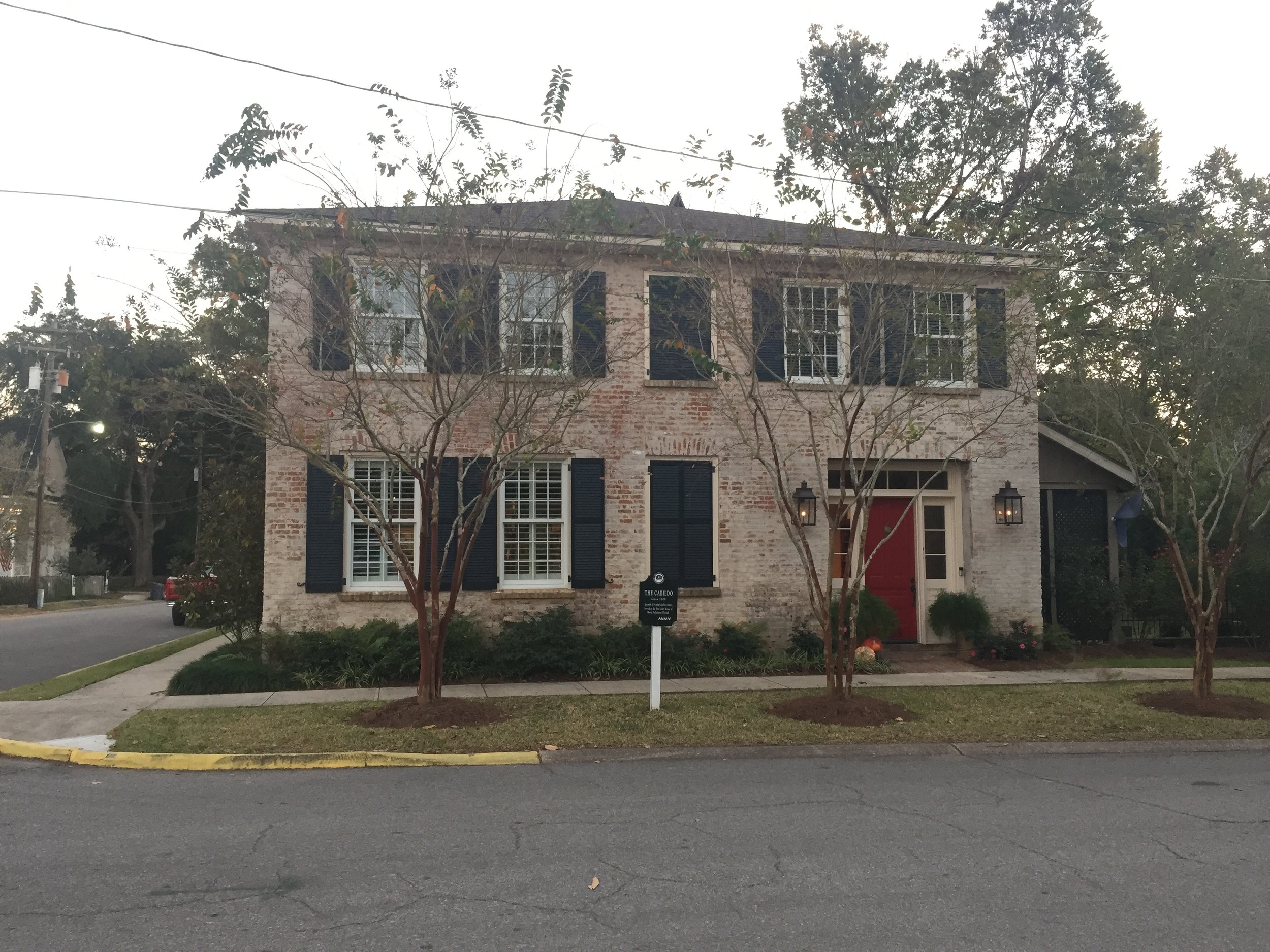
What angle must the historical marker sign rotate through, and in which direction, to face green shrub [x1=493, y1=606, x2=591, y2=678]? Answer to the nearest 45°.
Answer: approximately 135° to its right

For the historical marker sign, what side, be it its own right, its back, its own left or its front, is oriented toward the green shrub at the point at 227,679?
right

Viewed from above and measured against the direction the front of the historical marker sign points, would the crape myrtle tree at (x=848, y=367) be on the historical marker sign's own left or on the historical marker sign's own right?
on the historical marker sign's own left

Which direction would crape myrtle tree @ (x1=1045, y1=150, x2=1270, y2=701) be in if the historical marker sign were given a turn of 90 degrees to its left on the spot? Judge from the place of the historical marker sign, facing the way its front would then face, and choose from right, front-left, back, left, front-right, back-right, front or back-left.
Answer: front

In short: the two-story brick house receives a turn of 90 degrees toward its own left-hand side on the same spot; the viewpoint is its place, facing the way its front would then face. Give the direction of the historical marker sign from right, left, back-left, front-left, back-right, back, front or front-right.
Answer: right

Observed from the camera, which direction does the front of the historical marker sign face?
facing the viewer

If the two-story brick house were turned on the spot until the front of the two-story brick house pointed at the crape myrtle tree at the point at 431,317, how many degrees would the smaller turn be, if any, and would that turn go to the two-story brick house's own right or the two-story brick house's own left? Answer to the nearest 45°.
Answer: approximately 45° to the two-story brick house's own right

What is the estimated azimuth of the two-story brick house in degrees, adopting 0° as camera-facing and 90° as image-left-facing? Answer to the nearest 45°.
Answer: approximately 0°

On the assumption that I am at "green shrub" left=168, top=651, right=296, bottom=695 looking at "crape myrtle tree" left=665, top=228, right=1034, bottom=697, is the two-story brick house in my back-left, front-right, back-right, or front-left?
front-left

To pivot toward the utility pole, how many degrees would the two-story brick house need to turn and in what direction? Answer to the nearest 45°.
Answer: approximately 135° to its right
